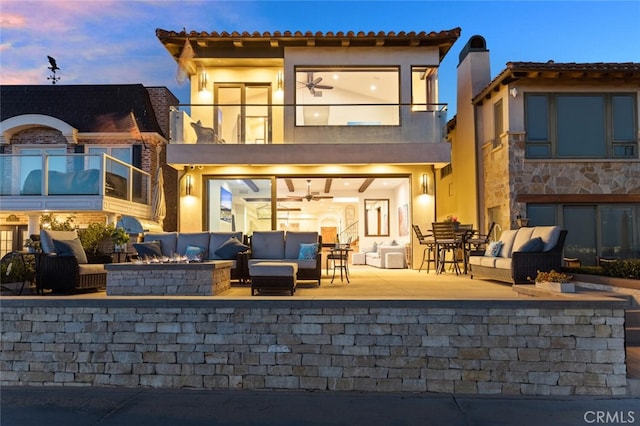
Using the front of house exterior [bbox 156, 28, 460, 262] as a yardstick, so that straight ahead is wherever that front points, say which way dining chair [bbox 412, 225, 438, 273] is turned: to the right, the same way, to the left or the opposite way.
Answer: to the left

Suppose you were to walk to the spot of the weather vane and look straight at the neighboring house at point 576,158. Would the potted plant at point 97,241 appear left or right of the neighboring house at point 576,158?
right

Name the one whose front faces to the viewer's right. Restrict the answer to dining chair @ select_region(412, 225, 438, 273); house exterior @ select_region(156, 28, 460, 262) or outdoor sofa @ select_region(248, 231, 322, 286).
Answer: the dining chair

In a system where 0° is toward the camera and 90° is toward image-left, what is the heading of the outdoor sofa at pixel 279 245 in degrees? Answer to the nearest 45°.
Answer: approximately 0°

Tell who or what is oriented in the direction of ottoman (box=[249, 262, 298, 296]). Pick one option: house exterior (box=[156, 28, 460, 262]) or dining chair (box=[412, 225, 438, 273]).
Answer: the house exterior

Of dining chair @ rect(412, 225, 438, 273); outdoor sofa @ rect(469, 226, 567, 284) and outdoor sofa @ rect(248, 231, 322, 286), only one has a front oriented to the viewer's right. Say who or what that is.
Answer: the dining chair

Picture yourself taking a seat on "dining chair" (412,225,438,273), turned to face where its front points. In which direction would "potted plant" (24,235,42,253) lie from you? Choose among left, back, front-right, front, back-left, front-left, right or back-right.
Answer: back-right

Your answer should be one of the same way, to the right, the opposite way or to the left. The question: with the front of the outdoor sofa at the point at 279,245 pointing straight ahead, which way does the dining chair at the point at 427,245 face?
to the left

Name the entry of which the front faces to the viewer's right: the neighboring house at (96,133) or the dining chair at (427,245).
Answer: the dining chair

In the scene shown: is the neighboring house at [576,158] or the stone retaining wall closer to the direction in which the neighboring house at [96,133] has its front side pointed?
the stone retaining wall

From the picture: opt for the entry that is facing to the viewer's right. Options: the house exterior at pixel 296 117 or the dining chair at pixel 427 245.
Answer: the dining chair
